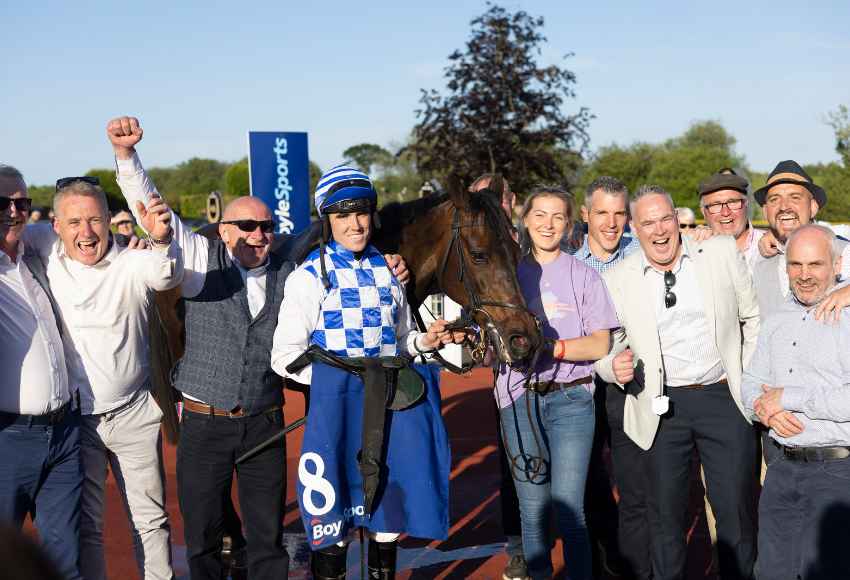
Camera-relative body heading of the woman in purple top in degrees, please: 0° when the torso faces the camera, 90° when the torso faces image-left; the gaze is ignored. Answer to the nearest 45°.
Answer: approximately 0°

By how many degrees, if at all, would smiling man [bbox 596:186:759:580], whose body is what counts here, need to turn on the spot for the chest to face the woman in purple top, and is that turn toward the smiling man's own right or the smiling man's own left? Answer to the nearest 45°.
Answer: approximately 90° to the smiling man's own right

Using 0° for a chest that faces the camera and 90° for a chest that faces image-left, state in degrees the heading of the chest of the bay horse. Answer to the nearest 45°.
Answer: approximately 315°

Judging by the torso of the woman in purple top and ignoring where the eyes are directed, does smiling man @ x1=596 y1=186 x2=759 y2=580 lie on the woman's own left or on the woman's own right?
on the woman's own left

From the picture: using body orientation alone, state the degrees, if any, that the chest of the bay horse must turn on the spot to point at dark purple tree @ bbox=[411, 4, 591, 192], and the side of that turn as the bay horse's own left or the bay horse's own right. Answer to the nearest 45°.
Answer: approximately 135° to the bay horse's own left

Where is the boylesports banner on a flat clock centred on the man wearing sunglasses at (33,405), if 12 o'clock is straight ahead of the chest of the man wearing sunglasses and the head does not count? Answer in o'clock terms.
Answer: The boylesports banner is roughly at 8 o'clock from the man wearing sunglasses.

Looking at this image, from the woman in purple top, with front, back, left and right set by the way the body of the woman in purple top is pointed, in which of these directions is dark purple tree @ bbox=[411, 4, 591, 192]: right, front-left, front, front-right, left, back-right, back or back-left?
back

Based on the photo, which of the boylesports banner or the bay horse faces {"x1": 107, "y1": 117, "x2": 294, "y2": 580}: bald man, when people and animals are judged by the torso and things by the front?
the boylesports banner
